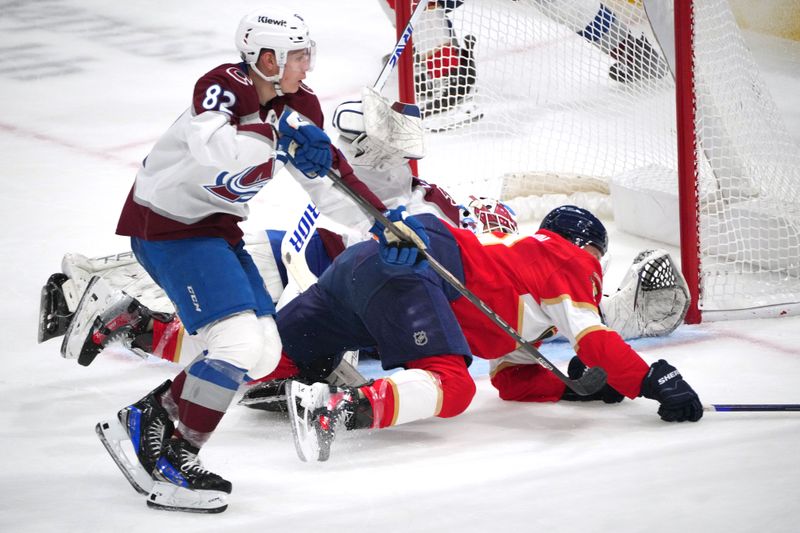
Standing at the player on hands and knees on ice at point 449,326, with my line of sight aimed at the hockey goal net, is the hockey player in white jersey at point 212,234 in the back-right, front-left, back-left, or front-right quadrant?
back-left

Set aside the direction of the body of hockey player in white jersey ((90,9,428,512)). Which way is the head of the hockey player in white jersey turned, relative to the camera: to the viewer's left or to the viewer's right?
to the viewer's right

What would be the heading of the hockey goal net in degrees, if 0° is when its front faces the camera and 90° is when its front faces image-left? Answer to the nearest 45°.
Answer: approximately 45°

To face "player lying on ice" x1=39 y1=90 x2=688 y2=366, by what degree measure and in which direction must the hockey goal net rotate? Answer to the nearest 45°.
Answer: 0° — it already faces them

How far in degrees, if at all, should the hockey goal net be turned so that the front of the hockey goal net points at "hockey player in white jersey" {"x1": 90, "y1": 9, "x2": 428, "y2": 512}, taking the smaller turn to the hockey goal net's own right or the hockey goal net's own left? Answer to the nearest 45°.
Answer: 0° — it already faces them

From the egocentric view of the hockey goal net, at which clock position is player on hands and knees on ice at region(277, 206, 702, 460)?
The player on hands and knees on ice is roughly at 11 o'clock from the hockey goal net.
